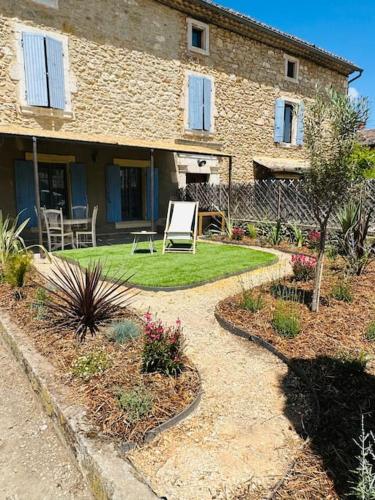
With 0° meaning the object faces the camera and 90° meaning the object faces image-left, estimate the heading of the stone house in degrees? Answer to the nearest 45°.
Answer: approximately 315°

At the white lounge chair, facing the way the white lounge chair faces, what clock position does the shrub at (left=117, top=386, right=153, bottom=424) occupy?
The shrub is roughly at 12 o'clock from the white lounge chair.

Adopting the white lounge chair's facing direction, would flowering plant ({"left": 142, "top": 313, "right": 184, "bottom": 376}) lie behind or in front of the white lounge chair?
in front

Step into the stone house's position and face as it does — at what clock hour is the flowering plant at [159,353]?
The flowering plant is roughly at 1 o'clock from the stone house.

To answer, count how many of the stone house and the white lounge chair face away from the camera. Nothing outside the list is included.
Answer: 0

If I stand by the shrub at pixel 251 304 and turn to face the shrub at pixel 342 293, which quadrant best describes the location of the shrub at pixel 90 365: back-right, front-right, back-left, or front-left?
back-right

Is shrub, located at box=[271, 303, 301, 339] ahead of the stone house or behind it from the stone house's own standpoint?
ahead

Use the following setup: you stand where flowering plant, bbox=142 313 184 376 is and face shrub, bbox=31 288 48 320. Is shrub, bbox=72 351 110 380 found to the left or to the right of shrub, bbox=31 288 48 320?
left

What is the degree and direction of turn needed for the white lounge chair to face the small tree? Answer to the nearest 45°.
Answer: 0° — it already faces it

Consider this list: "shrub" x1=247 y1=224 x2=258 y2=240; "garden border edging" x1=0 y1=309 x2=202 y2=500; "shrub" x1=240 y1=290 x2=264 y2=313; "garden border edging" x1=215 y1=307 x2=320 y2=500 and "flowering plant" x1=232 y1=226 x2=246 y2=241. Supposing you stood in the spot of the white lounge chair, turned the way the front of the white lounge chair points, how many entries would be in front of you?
3

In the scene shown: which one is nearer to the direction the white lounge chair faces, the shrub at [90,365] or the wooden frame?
the shrub
